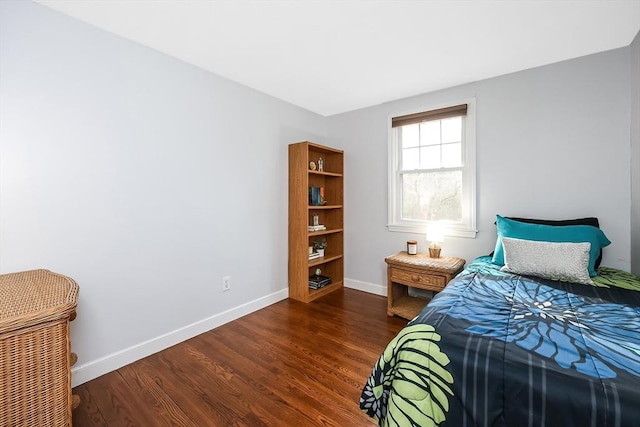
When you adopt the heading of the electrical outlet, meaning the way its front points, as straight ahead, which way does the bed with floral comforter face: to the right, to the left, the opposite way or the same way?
to the right

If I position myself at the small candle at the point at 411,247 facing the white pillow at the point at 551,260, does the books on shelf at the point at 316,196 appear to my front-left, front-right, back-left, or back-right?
back-right

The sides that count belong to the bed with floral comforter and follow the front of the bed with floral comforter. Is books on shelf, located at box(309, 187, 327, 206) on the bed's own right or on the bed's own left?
on the bed's own right

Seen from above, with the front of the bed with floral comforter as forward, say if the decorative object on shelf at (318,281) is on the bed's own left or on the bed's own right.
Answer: on the bed's own right

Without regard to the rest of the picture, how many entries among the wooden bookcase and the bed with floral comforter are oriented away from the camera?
0

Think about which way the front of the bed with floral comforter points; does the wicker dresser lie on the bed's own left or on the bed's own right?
on the bed's own right

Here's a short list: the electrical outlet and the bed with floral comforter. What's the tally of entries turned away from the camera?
0

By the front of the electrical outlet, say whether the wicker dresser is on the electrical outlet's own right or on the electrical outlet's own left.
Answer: on the electrical outlet's own right

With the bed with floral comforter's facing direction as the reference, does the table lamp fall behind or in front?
behind

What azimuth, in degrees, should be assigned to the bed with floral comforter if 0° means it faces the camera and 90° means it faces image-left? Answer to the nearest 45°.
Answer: approximately 0°

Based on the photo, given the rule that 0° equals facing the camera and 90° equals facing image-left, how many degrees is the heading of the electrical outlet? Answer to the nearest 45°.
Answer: approximately 315°

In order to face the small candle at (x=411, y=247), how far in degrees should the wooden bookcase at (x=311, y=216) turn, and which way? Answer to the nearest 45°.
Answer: approximately 45° to its left
